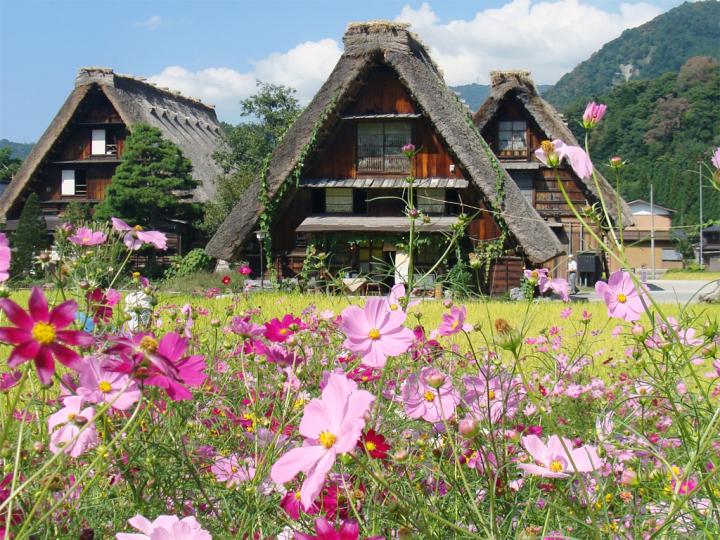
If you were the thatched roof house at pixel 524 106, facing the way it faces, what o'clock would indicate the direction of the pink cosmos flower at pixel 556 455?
The pink cosmos flower is roughly at 12 o'clock from the thatched roof house.

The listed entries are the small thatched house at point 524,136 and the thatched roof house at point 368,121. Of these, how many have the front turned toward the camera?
2

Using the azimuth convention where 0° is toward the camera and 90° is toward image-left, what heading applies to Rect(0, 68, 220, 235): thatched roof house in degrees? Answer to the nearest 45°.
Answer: approximately 45°

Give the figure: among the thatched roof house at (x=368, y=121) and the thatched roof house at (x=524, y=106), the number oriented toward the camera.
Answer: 2

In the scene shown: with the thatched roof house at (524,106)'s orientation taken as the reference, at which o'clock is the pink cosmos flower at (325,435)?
The pink cosmos flower is roughly at 12 o'clock from the thatched roof house.

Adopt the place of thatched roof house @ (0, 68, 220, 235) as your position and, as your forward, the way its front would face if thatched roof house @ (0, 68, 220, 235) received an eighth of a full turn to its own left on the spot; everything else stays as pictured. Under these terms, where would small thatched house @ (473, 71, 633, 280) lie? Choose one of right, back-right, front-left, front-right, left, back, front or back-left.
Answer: front-left

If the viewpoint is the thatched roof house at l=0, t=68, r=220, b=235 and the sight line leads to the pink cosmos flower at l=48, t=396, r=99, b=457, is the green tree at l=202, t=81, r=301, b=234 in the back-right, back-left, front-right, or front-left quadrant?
back-left

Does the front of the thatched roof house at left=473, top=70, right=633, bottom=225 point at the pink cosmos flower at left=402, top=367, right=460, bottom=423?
yes
